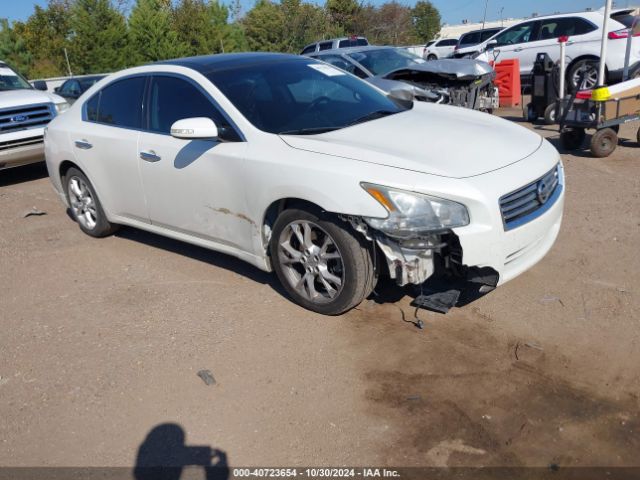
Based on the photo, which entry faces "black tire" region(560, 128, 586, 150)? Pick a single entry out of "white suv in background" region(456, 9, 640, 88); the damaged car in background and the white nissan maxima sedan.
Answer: the damaged car in background

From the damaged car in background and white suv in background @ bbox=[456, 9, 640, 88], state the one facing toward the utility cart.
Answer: the damaged car in background

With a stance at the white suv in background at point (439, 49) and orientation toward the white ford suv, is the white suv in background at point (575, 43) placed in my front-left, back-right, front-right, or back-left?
front-left

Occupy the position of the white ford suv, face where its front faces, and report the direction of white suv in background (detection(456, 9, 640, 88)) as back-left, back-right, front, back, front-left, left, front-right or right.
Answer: front-left

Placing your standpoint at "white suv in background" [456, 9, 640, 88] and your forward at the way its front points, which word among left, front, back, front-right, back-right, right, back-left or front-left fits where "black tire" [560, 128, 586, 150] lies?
back-left

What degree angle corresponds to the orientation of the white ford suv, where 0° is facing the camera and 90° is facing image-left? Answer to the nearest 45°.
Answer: approximately 315°

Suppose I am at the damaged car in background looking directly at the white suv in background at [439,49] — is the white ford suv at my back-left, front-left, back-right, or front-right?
back-left

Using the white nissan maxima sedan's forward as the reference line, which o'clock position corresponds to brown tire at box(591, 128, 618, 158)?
The brown tire is roughly at 9 o'clock from the white nissan maxima sedan.

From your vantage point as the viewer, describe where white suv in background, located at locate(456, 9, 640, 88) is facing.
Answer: facing away from the viewer and to the left of the viewer

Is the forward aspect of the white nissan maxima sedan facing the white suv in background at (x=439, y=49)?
no

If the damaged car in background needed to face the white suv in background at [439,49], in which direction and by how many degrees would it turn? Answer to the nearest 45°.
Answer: approximately 135° to its left

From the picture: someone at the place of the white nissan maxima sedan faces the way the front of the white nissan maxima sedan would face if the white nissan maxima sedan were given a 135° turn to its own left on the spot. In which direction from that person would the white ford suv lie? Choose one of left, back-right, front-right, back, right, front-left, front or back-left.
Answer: front-left

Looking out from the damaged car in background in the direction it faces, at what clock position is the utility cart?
The utility cart is roughly at 12 o'clock from the damaged car in background.

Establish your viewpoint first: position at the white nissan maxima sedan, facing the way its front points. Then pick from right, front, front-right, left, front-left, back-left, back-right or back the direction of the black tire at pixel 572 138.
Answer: left

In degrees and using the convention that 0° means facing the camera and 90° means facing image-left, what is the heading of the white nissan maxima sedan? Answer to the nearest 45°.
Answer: approximately 315°

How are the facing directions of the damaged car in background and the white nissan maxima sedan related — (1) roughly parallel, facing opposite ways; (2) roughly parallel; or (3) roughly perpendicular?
roughly parallel

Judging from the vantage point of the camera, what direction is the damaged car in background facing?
facing the viewer and to the right of the viewer
